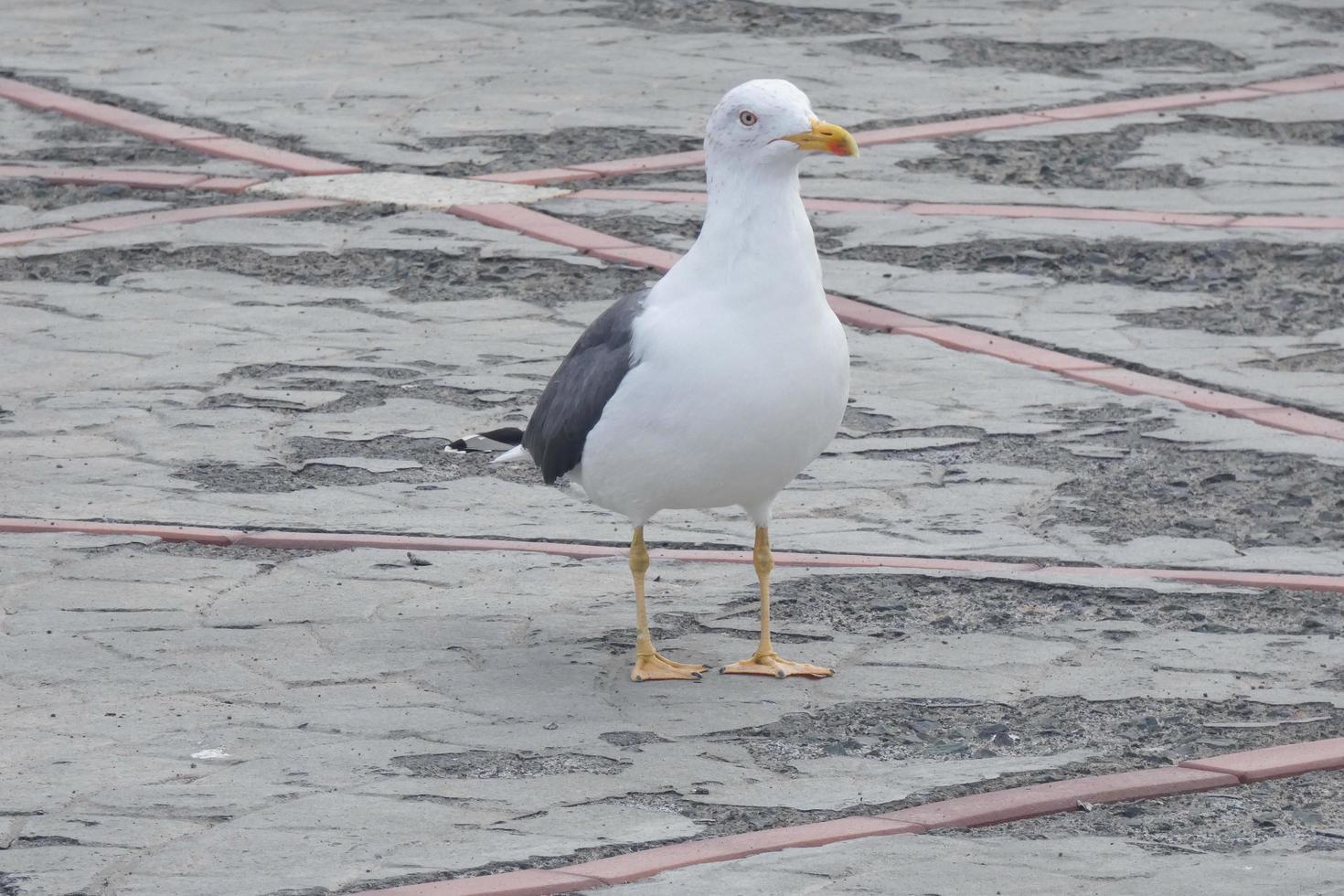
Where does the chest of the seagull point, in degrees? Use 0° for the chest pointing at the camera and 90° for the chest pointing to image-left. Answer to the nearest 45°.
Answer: approximately 315°
